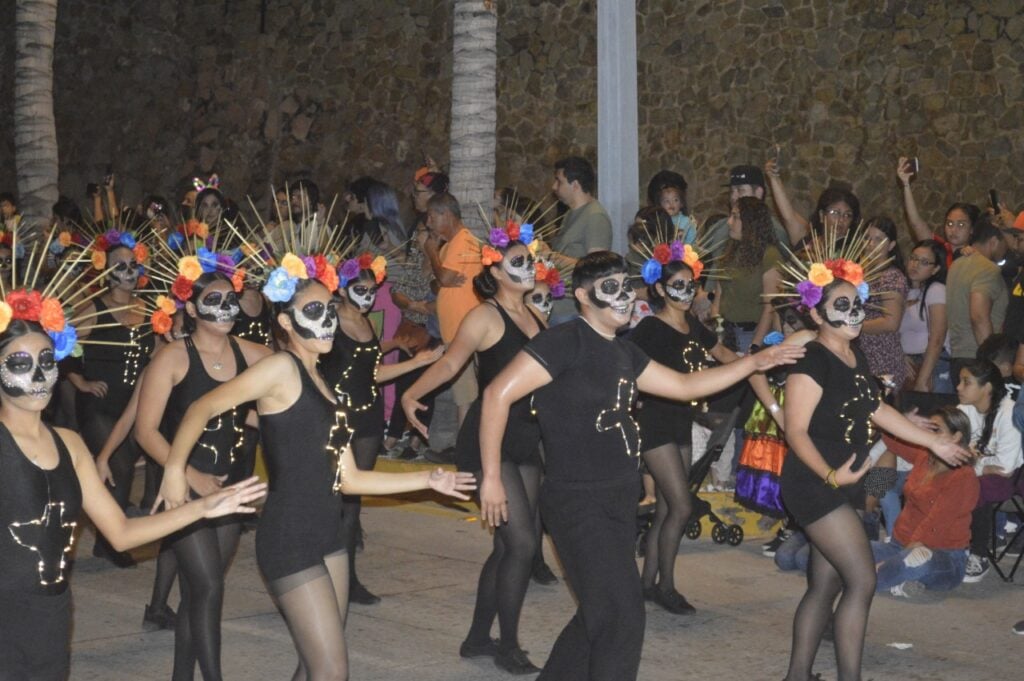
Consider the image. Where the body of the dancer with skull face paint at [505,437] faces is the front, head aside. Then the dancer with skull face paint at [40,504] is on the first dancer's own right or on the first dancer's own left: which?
on the first dancer's own right

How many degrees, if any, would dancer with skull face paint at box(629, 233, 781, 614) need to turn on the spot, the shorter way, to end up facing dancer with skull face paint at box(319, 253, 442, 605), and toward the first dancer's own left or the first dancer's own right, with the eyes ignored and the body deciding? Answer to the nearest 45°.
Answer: approximately 135° to the first dancer's own right

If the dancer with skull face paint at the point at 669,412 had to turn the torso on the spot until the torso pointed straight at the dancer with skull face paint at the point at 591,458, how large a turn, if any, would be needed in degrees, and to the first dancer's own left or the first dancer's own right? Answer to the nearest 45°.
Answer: approximately 45° to the first dancer's own right

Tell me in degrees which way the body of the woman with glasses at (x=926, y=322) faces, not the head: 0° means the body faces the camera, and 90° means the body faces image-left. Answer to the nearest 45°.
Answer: approximately 45°
